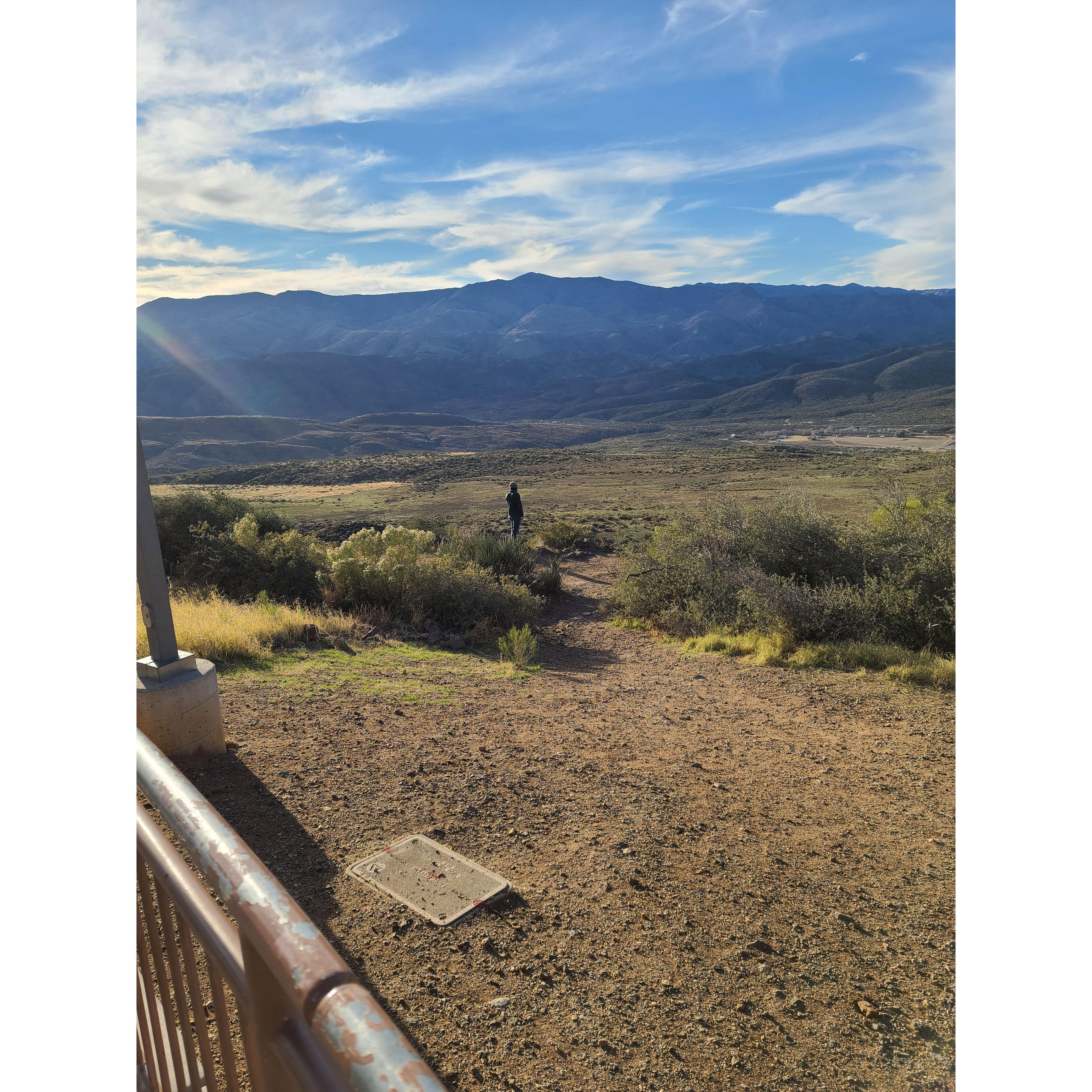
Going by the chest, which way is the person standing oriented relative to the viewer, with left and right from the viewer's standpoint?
facing away from the viewer

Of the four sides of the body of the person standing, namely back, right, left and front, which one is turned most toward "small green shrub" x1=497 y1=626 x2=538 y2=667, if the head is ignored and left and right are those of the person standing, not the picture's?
back

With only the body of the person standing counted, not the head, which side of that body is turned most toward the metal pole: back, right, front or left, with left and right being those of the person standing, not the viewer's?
back

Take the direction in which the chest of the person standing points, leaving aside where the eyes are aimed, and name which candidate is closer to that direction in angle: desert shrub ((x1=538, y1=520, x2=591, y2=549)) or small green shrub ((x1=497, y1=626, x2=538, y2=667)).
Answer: the desert shrub

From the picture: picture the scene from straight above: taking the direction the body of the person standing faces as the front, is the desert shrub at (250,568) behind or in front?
behind

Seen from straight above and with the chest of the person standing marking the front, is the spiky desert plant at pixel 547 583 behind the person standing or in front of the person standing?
behind

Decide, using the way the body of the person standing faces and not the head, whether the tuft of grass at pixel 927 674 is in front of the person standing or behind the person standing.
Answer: behind

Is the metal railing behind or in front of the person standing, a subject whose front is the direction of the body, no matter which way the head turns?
behind

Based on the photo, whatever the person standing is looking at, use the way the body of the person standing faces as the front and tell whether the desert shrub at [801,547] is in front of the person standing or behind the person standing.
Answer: behind
